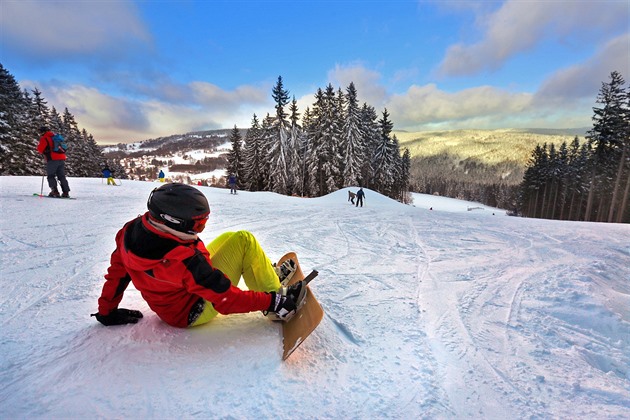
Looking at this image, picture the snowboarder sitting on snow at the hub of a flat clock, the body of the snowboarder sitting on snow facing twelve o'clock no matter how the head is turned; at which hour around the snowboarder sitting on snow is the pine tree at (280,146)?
The pine tree is roughly at 11 o'clock from the snowboarder sitting on snow.

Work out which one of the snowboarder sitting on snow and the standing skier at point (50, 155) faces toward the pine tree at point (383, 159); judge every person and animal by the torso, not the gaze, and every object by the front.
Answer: the snowboarder sitting on snow

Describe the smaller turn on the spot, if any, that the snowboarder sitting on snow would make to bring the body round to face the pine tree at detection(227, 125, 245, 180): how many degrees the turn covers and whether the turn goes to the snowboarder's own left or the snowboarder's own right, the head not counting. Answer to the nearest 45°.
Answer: approximately 45° to the snowboarder's own left

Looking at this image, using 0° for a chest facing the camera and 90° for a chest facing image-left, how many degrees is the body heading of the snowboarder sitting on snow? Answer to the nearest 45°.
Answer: approximately 225°
